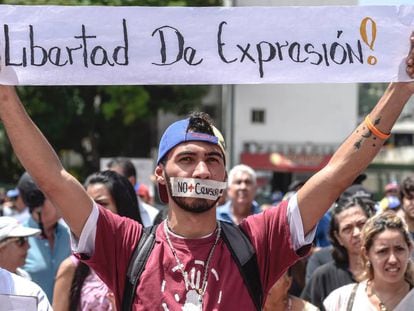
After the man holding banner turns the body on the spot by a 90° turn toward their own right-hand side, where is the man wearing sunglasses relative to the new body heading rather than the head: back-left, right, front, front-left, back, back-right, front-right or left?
front-right

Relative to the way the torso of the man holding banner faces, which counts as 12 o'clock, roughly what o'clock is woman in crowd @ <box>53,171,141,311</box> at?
The woman in crowd is roughly at 5 o'clock from the man holding banner.

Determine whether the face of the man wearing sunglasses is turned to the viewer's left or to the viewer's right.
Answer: to the viewer's right

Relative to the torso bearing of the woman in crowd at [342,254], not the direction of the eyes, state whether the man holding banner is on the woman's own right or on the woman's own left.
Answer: on the woman's own right

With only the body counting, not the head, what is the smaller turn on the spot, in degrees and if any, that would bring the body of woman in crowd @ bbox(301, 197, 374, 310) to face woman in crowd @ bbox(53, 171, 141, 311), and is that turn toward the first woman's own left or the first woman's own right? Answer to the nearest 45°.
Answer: approximately 90° to the first woman's own right

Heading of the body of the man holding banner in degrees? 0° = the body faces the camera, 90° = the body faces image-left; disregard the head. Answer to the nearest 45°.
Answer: approximately 0°

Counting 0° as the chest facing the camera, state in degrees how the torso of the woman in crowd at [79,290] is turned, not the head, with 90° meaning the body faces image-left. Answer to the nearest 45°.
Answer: approximately 45°

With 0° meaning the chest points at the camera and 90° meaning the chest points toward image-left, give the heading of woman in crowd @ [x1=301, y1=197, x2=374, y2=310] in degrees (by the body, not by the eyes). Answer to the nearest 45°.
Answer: approximately 315°

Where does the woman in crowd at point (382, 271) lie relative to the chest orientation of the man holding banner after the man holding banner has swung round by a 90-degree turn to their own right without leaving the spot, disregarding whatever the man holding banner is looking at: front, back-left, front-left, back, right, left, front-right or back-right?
back-right
